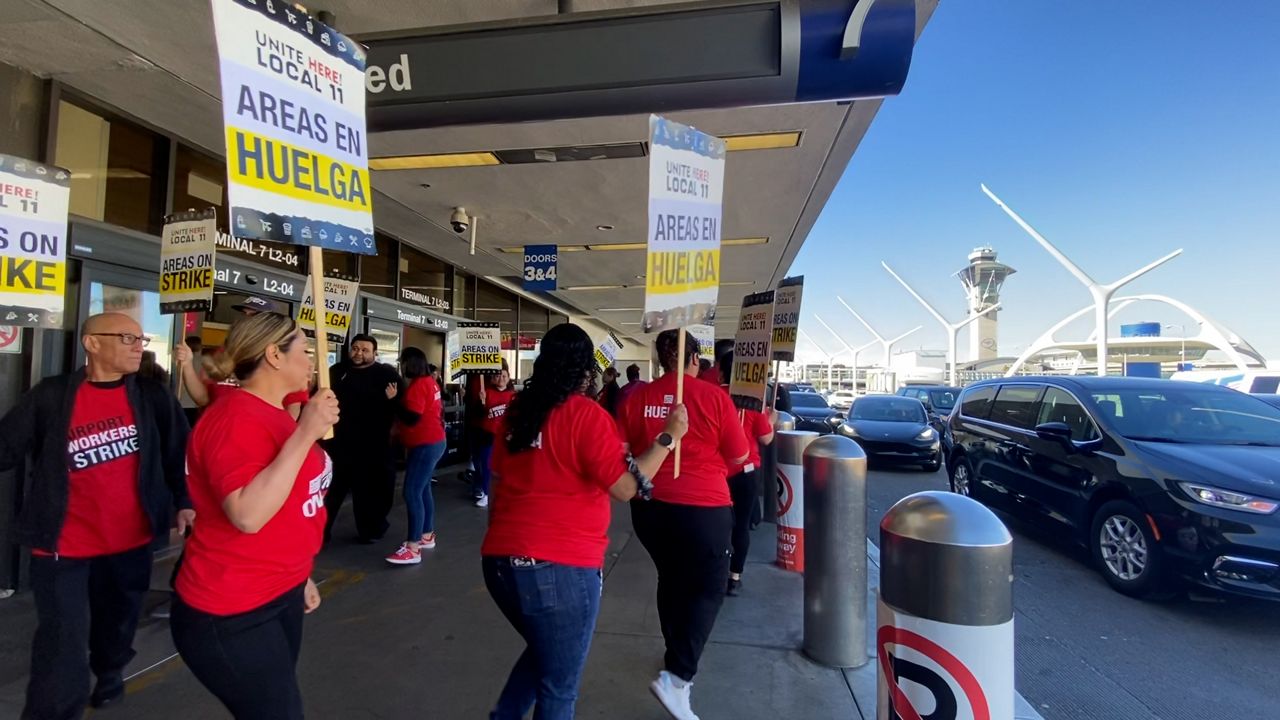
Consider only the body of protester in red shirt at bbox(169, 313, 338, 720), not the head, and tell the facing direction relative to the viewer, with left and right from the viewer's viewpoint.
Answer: facing to the right of the viewer

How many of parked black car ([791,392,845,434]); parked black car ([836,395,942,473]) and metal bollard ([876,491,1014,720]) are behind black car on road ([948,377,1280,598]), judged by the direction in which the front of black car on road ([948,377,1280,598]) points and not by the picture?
2

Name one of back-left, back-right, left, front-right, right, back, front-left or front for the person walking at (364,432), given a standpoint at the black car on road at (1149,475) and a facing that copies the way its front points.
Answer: right

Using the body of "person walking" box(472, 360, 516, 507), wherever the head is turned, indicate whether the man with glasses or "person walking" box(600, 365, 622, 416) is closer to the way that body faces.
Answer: the man with glasses

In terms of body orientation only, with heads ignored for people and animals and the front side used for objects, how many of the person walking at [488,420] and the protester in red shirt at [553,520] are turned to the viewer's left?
0

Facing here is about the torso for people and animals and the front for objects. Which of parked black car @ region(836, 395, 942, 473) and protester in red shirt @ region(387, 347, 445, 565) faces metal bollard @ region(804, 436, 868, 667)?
the parked black car

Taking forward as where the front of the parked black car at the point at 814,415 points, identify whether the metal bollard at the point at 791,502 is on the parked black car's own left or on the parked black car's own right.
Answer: on the parked black car's own right

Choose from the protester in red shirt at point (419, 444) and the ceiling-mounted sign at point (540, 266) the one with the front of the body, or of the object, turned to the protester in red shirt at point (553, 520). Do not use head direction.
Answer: the ceiling-mounted sign

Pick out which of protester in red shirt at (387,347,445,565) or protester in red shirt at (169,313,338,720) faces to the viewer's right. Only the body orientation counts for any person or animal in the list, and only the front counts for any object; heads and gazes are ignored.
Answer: protester in red shirt at (169,313,338,720)

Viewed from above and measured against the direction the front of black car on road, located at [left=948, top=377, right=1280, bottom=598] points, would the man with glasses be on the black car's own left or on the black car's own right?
on the black car's own right
